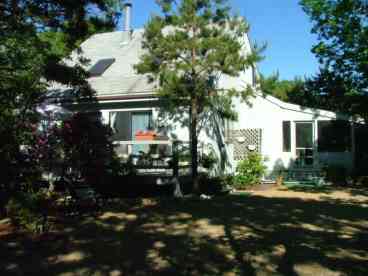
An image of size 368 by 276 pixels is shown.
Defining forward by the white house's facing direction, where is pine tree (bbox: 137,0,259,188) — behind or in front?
in front

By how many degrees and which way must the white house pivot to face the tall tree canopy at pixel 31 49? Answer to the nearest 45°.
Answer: approximately 45° to its right

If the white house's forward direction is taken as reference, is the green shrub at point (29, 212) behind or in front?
in front

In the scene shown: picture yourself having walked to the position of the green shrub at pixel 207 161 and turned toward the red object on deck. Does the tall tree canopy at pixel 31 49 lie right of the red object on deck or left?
left

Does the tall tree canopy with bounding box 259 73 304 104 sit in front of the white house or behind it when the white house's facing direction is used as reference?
behind

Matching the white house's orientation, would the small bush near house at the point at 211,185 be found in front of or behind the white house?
in front

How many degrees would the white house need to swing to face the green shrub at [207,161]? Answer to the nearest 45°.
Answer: approximately 45° to its right

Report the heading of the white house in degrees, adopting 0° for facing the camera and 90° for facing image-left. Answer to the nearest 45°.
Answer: approximately 0°
